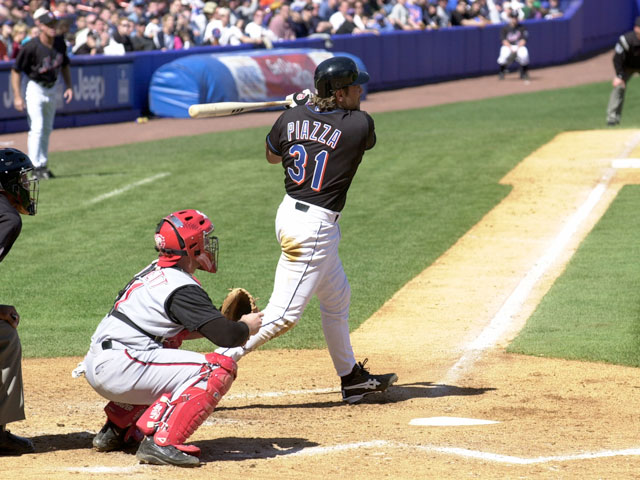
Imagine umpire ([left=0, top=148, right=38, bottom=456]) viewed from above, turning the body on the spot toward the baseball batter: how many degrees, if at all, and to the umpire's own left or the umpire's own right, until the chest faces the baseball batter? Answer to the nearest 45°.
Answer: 0° — they already face them

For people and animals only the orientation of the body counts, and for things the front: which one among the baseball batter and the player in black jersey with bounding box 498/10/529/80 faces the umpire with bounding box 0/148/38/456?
the player in black jersey

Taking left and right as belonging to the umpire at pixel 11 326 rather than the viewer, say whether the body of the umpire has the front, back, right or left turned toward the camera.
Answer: right

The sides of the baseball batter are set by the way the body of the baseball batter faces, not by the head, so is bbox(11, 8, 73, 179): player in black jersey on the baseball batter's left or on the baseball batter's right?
on the baseball batter's left

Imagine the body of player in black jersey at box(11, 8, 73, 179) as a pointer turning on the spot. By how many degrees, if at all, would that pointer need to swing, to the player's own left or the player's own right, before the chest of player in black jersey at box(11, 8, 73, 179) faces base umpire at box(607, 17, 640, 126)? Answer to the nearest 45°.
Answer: approximately 45° to the player's own left

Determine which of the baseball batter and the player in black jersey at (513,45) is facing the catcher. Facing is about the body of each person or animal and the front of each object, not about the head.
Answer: the player in black jersey

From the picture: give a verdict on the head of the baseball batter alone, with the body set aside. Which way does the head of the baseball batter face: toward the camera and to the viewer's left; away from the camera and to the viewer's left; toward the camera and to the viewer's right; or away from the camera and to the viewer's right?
away from the camera and to the viewer's right

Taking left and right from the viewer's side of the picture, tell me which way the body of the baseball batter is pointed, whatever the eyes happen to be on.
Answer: facing away from the viewer and to the right of the viewer

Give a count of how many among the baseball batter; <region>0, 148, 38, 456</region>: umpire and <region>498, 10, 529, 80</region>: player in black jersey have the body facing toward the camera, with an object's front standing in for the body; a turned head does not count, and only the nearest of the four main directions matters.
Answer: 1

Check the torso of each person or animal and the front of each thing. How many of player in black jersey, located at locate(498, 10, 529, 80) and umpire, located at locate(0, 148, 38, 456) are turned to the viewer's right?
1

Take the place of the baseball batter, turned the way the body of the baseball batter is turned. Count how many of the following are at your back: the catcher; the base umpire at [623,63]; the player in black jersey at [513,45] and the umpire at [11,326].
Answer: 2

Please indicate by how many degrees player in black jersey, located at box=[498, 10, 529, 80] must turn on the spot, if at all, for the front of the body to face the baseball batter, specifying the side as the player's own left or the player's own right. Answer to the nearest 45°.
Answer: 0° — they already face them

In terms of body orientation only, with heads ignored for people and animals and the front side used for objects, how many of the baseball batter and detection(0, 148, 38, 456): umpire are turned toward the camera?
0

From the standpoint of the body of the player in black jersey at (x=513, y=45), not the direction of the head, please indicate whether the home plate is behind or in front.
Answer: in front

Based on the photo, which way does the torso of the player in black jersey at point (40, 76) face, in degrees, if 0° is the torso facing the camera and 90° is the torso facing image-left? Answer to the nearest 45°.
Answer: approximately 315°

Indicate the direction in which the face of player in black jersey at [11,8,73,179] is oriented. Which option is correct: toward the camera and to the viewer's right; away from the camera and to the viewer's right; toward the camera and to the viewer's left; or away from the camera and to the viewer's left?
toward the camera and to the viewer's right
